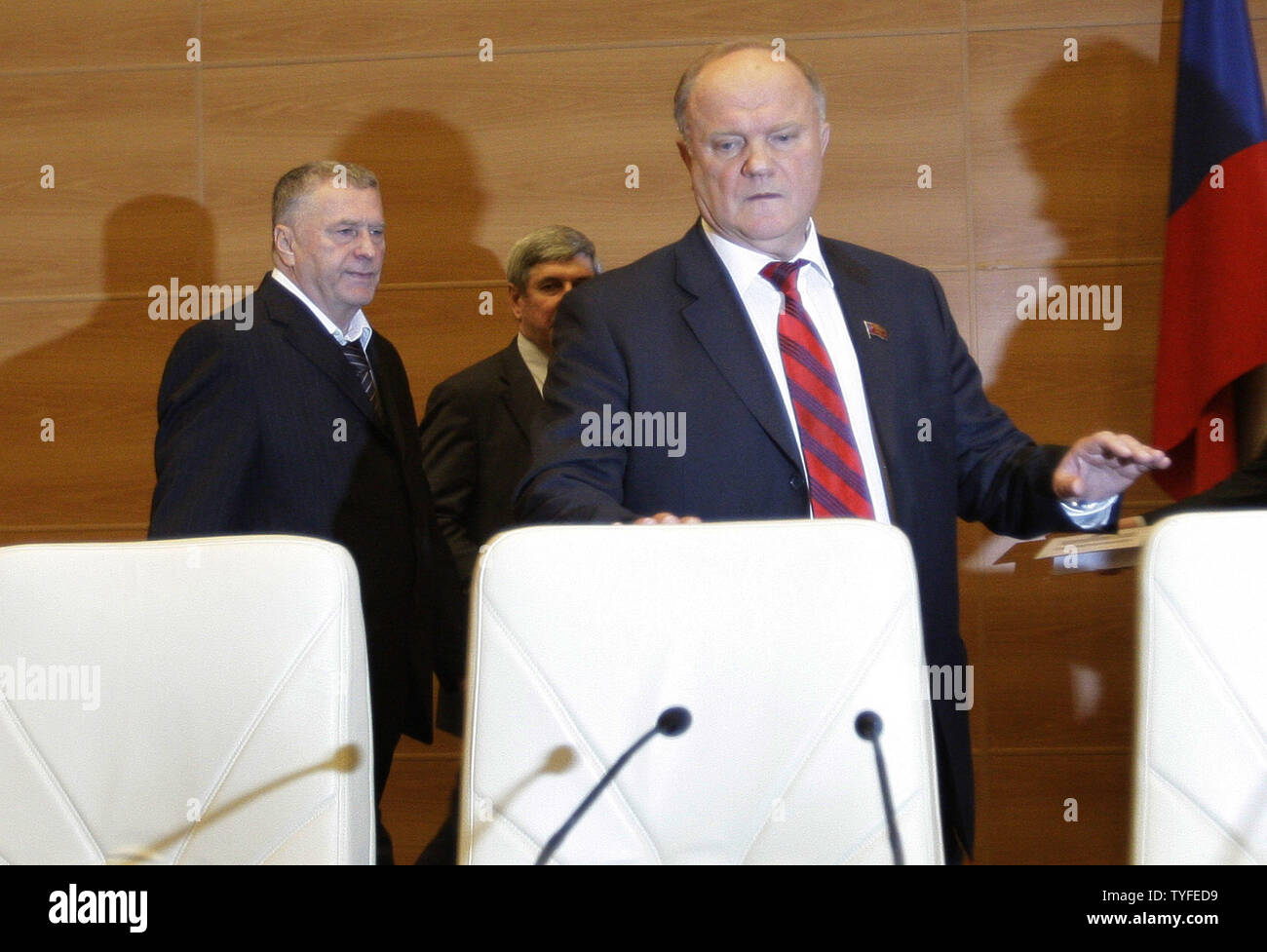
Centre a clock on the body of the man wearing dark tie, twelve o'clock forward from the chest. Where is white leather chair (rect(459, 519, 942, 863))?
The white leather chair is roughly at 1 o'clock from the man wearing dark tie.

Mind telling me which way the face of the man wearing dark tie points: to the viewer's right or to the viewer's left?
to the viewer's right

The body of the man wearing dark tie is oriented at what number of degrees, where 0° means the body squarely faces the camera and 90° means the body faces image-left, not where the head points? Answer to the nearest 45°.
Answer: approximately 315°

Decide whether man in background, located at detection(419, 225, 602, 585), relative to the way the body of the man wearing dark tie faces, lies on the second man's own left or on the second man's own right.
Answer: on the second man's own left
